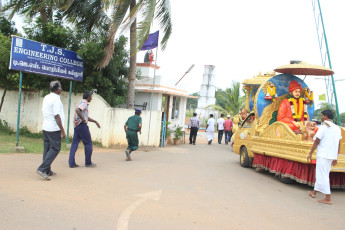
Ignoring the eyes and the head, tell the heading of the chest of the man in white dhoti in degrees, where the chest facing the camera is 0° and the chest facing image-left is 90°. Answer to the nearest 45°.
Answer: approximately 135°

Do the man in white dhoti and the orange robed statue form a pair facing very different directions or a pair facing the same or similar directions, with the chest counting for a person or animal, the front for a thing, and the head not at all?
very different directions

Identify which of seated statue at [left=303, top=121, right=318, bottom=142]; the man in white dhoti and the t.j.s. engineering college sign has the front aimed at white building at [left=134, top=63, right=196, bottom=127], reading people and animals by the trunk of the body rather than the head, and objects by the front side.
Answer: the man in white dhoti

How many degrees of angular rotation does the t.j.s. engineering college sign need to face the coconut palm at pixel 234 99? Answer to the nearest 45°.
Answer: approximately 90° to its left

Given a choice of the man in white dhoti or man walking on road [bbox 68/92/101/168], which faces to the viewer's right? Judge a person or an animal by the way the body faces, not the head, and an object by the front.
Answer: the man walking on road

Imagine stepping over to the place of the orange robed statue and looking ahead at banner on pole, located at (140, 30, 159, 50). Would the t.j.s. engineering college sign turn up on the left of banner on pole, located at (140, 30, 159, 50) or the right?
left

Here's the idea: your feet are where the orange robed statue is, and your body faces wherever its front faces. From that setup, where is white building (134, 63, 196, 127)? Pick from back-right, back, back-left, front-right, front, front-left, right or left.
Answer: back

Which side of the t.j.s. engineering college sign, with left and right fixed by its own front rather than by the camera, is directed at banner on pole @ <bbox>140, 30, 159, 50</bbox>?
left
